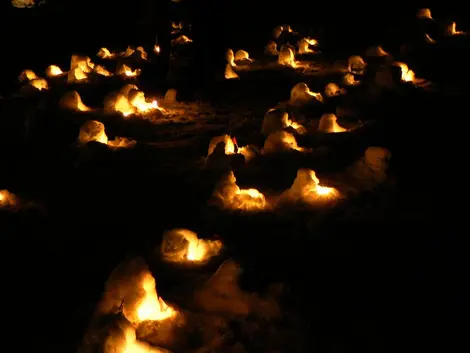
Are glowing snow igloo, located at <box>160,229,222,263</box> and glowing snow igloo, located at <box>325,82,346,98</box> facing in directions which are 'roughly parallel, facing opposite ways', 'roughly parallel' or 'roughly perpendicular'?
roughly parallel

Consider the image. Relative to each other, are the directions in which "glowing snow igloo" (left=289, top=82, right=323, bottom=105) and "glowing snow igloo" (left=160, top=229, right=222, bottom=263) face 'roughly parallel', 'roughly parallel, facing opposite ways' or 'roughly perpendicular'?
roughly parallel

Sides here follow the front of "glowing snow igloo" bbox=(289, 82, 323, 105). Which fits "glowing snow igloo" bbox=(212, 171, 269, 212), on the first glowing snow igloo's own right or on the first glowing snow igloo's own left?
on the first glowing snow igloo's own right

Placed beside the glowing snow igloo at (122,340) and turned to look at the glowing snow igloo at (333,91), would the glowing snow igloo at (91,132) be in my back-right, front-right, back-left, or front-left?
front-left

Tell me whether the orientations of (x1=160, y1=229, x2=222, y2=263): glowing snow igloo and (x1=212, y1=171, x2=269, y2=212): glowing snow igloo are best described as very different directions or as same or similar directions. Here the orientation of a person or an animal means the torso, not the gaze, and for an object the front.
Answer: same or similar directions

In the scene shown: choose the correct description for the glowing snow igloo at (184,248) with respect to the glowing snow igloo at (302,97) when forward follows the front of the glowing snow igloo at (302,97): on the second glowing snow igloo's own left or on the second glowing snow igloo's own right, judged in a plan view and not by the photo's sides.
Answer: on the second glowing snow igloo's own right
